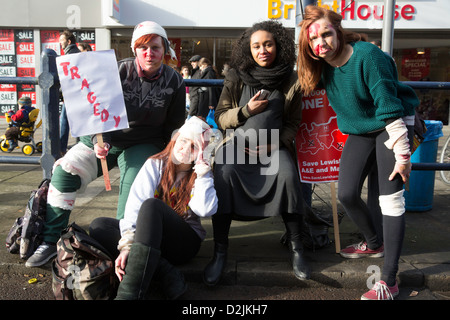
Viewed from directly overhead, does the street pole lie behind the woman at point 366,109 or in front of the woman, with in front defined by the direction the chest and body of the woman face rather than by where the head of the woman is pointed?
behind

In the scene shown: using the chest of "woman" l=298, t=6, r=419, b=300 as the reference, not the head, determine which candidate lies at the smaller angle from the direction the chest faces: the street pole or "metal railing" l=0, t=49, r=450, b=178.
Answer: the metal railing

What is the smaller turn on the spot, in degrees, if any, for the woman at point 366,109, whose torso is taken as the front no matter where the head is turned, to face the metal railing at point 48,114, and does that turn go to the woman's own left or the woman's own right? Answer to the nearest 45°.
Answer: approximately 45° to the woman's own right

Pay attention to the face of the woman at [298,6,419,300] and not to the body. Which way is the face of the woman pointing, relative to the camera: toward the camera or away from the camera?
toward the camera

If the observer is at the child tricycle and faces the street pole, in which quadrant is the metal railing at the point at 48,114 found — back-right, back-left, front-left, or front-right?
front-right

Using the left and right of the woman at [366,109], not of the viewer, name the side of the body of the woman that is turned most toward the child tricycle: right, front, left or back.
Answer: right

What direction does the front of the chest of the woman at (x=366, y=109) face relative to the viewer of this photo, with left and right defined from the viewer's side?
facing the viewer and to the left of the viewer
